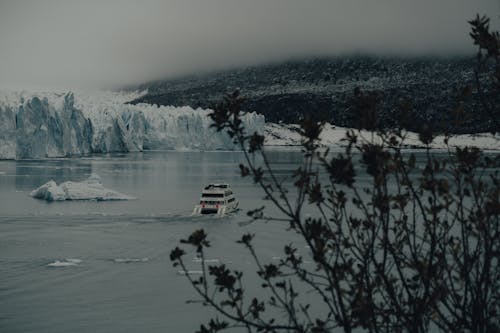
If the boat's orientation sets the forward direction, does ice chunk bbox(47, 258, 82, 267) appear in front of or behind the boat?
behind

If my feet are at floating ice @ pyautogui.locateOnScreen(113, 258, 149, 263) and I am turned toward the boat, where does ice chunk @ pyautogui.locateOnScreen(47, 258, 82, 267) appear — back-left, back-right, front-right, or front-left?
back-left

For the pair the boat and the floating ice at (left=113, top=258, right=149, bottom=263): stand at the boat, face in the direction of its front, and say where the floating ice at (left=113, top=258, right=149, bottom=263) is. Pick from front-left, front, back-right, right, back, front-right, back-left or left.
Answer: back-right
